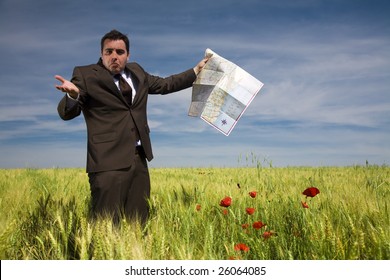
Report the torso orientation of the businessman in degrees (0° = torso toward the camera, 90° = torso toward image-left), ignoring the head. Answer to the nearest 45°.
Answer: approximately 315°
